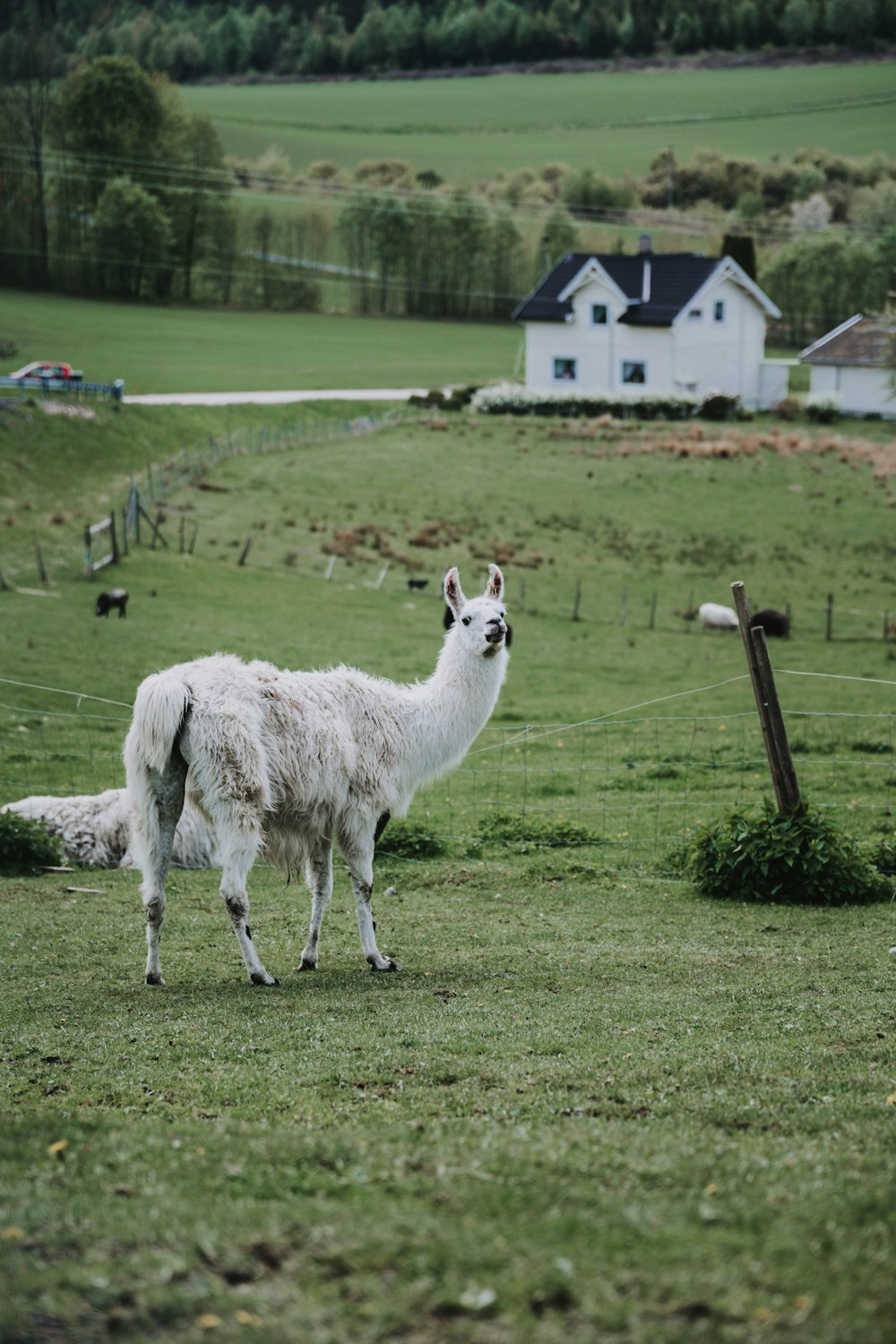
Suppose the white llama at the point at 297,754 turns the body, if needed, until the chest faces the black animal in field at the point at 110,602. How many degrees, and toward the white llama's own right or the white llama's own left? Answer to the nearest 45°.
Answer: approximately 45° to the white llama's own left

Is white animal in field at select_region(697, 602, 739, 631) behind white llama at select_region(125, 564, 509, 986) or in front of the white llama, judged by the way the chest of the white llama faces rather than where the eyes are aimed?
in front

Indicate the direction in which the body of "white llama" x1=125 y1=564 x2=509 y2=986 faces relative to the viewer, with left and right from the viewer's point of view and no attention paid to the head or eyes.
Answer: facing away from the viewer and to the right of the viewer

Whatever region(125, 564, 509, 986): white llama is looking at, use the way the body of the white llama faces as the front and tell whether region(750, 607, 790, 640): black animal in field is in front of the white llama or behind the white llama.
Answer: in front

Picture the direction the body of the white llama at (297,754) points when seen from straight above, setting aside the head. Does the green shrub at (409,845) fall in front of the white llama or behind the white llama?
in front
